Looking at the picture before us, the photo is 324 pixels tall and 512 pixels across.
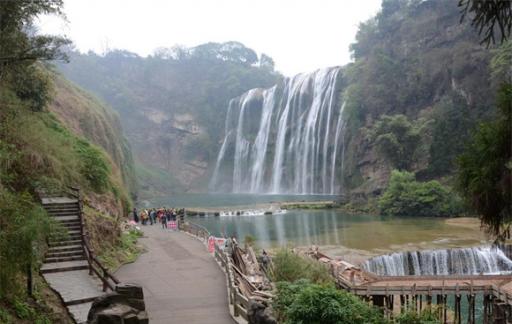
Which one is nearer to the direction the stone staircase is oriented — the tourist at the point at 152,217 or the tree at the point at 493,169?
the tree

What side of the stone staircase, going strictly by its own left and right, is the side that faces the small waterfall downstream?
left

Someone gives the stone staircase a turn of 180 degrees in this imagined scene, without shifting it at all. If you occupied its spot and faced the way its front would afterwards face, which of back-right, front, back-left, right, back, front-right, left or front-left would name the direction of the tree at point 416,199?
front-right

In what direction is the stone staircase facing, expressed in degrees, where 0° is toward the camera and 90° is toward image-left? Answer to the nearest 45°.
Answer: approximately 0°

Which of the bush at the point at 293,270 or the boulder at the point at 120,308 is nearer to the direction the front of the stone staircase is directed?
the boulder

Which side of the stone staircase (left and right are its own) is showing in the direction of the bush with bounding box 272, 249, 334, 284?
left

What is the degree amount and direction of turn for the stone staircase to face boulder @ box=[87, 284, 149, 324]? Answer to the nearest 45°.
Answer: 0° — it already faces it

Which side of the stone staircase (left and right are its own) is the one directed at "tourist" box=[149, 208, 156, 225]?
back
